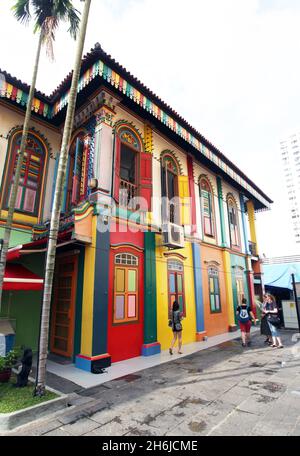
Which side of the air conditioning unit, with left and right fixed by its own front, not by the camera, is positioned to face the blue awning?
left

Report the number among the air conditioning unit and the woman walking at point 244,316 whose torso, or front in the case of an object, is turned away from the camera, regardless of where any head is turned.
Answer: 1

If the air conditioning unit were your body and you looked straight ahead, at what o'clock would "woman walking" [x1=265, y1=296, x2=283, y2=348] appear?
The woman walking is roughly at 10 o'clock from the air conditioning unit.

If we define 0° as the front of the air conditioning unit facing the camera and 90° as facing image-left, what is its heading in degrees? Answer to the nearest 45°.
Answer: approximately 315°

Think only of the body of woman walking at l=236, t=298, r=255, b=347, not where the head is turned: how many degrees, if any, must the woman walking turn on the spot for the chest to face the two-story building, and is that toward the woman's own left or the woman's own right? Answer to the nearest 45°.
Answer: approximately 135° to the woman's own left

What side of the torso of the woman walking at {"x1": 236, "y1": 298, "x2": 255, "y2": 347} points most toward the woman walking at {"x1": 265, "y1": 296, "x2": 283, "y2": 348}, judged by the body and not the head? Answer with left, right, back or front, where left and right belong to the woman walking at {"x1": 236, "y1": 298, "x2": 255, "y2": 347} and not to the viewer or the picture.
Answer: right

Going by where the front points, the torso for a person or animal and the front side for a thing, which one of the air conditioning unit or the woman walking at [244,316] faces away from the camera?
the woman walking

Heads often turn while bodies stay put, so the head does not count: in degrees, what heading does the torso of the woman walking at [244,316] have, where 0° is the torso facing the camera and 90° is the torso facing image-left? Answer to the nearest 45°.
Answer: approximately 180°
